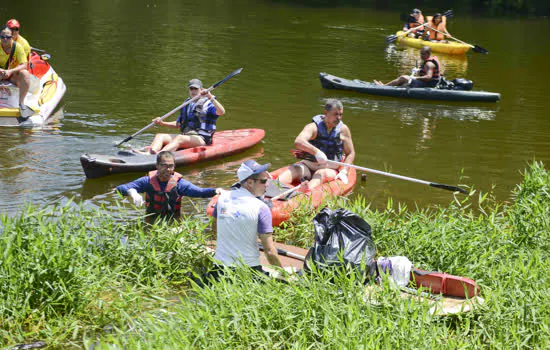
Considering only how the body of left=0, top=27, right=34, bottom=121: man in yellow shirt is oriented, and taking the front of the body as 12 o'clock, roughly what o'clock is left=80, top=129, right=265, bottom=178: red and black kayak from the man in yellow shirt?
The red and black kayak is roughly at 11 o'clock from the man in yellow shirt.

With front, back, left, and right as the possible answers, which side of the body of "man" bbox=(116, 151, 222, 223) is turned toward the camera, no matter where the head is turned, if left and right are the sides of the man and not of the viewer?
front

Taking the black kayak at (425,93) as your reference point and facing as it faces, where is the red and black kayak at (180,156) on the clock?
The red and black kayak is roughly at 10 o'clock from the black kayak.

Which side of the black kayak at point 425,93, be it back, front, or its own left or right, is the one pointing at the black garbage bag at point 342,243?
left

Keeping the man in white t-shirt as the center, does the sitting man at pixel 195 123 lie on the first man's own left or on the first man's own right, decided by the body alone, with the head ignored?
on the first man's own left

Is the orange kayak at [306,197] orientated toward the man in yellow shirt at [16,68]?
no

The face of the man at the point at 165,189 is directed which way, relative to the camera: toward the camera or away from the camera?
toward the camera

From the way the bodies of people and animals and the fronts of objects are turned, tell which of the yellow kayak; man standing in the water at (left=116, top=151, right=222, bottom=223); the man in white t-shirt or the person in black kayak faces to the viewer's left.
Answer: the person in black kayak

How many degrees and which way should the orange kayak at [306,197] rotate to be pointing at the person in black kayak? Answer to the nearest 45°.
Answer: approximately 135° to its right

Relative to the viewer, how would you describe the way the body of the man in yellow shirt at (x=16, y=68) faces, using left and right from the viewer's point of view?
facing the viewer

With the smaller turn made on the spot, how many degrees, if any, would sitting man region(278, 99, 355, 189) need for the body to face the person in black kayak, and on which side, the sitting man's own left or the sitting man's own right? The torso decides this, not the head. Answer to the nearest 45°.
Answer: approximately 180°

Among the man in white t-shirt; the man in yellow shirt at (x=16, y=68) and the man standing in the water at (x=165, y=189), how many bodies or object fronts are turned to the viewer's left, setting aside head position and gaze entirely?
0

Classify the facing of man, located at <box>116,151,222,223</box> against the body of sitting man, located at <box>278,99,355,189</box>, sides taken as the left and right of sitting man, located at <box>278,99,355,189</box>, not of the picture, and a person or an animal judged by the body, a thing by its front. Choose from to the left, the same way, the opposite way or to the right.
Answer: the same way

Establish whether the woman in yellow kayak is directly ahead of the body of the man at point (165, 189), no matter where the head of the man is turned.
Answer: no

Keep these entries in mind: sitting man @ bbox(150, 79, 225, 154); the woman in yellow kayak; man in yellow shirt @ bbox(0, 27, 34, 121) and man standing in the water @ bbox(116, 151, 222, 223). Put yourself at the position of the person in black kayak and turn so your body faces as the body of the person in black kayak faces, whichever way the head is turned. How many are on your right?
1

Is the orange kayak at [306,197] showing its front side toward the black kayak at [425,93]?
no

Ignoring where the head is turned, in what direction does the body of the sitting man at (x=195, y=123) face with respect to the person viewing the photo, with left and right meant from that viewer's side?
facing the viewer and to the left of the viewer

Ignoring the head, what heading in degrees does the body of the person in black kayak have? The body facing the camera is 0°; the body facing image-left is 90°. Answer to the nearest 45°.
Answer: approximately 90°
